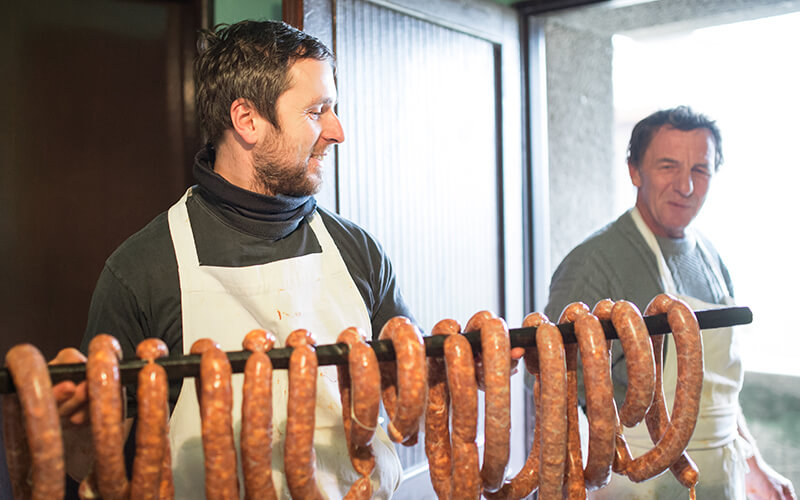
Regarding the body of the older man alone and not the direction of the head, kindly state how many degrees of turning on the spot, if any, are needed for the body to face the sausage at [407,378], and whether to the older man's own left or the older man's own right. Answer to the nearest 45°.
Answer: approximately 45° to the older man's own right

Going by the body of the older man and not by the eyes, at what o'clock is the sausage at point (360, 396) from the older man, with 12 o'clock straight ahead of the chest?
The sausage is roughly at 2 o'clock from the older man.

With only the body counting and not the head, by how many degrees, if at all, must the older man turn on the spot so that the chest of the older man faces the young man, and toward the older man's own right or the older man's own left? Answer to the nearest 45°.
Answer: approximately 90° to the older man's own right

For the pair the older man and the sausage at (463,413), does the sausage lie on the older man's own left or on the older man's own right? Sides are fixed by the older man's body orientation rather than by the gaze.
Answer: on the older man's own right

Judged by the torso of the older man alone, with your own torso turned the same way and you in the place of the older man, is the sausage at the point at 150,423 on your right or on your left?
on your right

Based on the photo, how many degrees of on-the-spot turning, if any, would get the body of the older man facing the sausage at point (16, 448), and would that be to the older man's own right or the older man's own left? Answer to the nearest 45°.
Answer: approximately 90° to the older man's own right

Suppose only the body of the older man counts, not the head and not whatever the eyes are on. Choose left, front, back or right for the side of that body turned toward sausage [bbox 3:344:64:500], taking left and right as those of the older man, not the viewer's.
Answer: right

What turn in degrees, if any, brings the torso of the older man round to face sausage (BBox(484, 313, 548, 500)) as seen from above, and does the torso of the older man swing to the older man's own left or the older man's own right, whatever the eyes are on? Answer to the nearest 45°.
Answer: approximately 45° to the older man's own right

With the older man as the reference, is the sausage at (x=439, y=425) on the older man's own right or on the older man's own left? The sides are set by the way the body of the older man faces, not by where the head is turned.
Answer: on the older man's own right

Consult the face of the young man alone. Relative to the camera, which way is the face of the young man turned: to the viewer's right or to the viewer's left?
to the viewer's right
